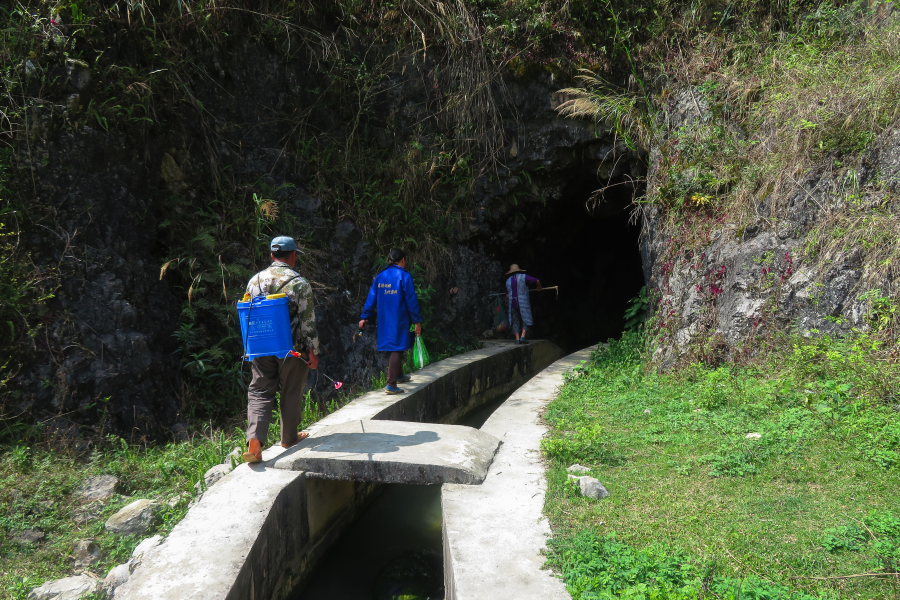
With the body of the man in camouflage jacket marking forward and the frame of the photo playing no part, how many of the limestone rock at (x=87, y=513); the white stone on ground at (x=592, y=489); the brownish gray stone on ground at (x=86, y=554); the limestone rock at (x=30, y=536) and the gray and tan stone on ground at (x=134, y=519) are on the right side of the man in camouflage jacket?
1

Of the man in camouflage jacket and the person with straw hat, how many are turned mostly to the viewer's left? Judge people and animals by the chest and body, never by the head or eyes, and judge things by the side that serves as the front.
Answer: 0

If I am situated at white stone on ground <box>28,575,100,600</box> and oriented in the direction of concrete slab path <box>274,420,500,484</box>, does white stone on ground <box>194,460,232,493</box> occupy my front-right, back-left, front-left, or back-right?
front-left

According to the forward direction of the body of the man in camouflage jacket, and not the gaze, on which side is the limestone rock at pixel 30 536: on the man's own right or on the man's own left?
on the man's own left

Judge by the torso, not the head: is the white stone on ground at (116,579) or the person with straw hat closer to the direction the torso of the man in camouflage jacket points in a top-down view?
the person with straw hat

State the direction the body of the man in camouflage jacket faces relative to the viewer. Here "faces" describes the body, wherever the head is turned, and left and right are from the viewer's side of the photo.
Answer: facing away from the viewer and to the right of the viewer

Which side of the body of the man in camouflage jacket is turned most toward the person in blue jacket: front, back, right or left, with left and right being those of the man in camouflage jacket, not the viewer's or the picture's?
front

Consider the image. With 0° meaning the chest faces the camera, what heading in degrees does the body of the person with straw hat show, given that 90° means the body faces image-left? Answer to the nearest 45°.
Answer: approximately 225°

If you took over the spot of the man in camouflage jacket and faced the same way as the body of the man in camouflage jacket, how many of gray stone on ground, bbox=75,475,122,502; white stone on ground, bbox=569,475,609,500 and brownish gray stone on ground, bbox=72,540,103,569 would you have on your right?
1

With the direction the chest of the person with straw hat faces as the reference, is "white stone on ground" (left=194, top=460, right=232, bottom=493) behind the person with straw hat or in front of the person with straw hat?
behind

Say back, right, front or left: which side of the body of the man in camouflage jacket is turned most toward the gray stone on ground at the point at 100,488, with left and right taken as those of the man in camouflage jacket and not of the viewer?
left

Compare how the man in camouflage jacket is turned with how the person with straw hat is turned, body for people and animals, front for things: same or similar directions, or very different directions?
same or similar directions

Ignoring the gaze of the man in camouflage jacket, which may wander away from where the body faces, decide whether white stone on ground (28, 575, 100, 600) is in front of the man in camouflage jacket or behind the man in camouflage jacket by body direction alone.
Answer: behind

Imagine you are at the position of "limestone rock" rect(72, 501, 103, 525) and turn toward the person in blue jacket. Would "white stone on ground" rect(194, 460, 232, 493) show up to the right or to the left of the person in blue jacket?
right
